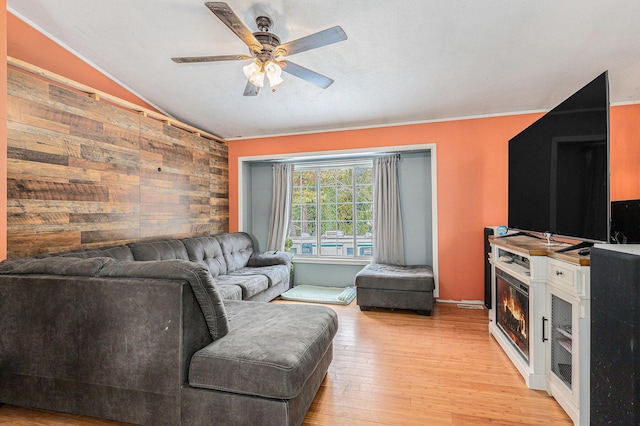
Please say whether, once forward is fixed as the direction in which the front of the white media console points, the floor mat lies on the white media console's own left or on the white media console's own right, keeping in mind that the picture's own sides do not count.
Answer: on the white media console's own right

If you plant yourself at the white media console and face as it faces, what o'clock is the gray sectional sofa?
The gray sectional sofa is roughly at 12 o'clock from the white media console.

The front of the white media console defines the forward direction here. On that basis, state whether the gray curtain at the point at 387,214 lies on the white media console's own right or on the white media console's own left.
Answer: on the white media console's own right

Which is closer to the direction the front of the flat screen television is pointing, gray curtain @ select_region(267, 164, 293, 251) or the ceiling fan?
the ceiling fan

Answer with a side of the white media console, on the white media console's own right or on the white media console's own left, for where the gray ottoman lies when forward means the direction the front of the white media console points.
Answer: on the white media console's own right

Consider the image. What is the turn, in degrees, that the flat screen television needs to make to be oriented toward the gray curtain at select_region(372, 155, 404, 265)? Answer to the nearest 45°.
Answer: approximately 90° to its right

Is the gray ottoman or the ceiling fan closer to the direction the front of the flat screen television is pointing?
the ceiling fan

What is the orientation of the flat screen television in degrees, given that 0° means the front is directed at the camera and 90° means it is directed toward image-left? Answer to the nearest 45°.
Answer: approximately 45°

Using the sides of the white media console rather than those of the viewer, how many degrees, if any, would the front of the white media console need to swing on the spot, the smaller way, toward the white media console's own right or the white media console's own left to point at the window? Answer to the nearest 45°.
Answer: approximately 90° to the white media console's own right

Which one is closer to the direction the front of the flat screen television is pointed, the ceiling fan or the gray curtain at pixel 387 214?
the ceiling fan

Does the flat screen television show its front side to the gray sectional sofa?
yes

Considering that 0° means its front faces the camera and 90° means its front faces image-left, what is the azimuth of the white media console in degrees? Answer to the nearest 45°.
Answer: approximately 45°
